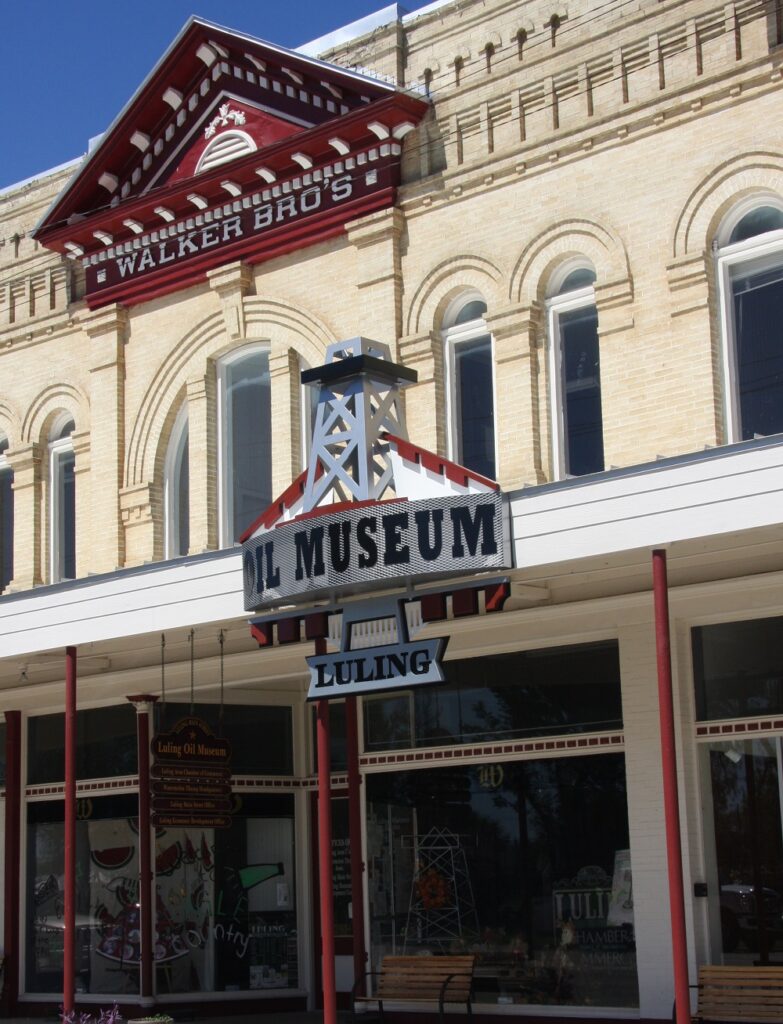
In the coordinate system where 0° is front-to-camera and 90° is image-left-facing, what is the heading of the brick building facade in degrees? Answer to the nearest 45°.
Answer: approximately 45°

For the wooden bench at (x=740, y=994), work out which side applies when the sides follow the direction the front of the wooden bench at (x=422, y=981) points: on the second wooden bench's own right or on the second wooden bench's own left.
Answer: on the second wooden bench's own left

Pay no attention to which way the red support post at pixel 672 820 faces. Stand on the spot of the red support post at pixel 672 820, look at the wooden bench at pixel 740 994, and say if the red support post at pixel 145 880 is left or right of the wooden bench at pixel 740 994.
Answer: left

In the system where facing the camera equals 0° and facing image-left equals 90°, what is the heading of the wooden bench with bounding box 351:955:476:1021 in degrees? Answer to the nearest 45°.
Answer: approximately 45°
